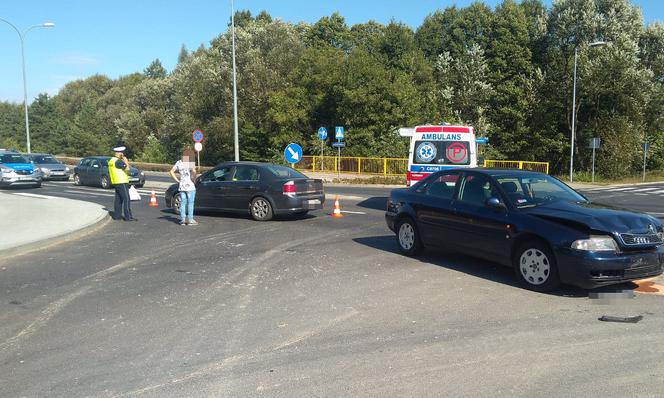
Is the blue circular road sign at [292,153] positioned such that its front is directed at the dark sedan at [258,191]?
yes

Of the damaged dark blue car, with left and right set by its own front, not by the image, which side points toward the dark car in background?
back

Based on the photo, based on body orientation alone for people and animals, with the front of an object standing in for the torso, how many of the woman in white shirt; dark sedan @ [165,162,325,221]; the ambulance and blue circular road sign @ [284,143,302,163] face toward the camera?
2

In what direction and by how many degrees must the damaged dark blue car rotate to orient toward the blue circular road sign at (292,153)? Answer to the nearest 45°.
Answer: approximately 180°

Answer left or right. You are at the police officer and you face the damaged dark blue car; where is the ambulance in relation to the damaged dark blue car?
left

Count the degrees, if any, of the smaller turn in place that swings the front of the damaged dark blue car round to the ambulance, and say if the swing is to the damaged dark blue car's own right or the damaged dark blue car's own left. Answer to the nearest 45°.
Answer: approximately 135° to the damaged dark blue car's own left

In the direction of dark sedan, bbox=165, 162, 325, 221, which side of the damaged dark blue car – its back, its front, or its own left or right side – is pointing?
back

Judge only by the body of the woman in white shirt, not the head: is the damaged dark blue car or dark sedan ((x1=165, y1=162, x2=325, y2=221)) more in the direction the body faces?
the damaged dark blue car

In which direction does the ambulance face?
away from the camera

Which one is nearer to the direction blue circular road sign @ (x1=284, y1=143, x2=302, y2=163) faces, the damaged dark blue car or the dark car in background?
the damaged dark blue car

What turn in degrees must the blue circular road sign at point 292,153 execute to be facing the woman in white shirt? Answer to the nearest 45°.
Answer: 0° — it already faces them

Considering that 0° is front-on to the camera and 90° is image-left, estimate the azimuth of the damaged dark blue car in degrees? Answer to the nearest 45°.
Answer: approximately 315°

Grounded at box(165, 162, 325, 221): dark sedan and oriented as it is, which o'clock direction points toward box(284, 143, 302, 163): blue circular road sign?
The blue circular road sign is roughly at 2 o'clock from the dark sedan.

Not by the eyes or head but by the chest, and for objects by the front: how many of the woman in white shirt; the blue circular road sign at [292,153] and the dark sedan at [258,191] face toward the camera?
2

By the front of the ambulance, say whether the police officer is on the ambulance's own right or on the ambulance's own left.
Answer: on the ambulance's own left

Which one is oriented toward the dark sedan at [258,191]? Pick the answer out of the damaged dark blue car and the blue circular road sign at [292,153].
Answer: the blue circular road sign

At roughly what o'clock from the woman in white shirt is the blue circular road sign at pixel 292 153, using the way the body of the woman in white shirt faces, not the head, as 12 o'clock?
The blue circular road sign is roughly at 7 o'clock from the woman in white shirt.
